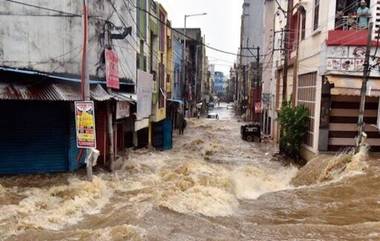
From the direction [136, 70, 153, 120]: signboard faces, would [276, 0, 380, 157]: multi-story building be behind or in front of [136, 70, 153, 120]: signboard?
in front

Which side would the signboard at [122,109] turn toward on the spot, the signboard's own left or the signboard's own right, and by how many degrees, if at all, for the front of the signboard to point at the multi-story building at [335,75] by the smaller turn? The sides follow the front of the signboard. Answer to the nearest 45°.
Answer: approximately 45° to the signboard's own left

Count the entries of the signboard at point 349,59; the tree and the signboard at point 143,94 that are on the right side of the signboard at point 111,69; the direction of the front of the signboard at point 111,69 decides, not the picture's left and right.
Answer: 0

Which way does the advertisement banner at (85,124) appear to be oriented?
toward the camera

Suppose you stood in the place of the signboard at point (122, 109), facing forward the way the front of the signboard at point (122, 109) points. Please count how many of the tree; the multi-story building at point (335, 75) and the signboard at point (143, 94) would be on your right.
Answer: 0

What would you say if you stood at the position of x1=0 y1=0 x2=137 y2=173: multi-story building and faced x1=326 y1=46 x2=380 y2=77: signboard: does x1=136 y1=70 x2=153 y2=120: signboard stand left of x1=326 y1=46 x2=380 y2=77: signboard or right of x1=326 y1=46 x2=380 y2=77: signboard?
left

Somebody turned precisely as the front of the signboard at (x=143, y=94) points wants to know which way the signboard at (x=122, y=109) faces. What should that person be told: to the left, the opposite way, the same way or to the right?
the same way

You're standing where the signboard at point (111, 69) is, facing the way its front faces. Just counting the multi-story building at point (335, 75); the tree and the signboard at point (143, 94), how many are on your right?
0

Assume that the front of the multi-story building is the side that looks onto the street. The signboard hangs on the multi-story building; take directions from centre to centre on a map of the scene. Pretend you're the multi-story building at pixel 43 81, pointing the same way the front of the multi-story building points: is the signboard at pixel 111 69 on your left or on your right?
on your left

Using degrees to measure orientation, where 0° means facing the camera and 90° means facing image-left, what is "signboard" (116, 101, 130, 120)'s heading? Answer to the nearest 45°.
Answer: approximately 315°

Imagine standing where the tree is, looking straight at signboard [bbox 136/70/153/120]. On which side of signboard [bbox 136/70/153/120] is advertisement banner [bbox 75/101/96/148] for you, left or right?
left

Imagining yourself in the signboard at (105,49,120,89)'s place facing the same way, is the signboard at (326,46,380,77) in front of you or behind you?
in front

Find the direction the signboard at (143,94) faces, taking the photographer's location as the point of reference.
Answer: facing the viewer and to the right of the viewer

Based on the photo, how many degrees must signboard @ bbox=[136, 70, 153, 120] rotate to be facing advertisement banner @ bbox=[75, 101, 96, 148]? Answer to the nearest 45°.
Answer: approximately 45° to its right
